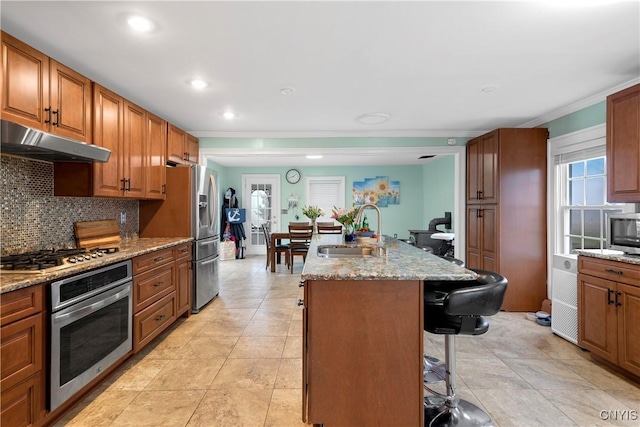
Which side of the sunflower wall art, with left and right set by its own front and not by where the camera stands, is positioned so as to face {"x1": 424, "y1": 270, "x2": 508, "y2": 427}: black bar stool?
front

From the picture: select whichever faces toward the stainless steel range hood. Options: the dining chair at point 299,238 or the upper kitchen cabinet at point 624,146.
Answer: the upper kitchen cabinet

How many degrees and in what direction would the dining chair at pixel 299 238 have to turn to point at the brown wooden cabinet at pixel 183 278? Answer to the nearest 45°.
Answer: approximately 135° to its left

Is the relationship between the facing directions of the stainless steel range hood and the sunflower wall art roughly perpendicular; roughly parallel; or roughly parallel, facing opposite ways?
roughly perpendicular

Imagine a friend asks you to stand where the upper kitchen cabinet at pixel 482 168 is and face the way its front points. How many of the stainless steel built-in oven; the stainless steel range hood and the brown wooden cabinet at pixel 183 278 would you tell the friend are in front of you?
3

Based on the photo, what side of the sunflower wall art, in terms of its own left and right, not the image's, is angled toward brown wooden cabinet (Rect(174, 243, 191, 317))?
front

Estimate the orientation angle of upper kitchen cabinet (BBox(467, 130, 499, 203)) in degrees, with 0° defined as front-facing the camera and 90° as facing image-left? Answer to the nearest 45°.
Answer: approximately 45°

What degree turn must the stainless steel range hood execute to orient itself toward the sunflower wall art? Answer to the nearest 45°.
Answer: approximately 45° to its left

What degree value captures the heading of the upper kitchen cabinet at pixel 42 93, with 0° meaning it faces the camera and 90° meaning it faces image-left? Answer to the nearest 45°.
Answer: approximately 315°

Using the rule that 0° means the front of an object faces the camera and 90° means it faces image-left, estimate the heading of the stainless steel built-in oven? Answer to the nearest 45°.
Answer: approximately 315°

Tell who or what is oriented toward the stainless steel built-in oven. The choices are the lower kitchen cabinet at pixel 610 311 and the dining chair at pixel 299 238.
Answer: the lower kitchen cabinet

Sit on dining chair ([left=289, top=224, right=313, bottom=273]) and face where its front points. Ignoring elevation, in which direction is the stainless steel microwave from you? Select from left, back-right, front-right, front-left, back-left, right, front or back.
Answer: back-right

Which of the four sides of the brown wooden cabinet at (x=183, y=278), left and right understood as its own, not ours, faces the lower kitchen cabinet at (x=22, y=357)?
right

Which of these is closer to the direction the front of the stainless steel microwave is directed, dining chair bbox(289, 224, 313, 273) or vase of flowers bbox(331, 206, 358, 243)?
the vase of flowers

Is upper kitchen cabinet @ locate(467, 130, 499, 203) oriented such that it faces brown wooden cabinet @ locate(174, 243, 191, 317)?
yes

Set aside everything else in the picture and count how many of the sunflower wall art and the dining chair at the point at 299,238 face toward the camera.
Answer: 1

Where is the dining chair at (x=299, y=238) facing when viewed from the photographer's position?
facing away from the viewer

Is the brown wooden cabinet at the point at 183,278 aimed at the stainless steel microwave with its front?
yes

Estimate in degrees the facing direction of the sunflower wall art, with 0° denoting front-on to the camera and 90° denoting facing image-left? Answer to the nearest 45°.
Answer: approximately 0°

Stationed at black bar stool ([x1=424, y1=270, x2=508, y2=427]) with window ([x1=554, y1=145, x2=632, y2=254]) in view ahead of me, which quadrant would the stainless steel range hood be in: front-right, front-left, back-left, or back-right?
back-left
